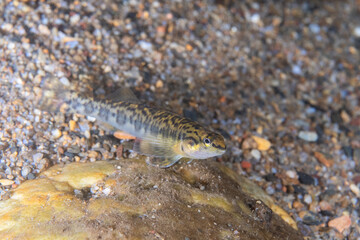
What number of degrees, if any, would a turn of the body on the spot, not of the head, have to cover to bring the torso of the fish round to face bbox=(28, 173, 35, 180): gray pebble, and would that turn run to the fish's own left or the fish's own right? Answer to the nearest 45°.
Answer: approximately 180°

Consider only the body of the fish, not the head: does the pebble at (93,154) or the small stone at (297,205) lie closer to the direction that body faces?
the small stone

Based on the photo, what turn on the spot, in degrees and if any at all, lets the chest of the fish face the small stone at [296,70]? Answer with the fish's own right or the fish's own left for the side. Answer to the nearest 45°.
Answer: approximately 45° to the fish's own left

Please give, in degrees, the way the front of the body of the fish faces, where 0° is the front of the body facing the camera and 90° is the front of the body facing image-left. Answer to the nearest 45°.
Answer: approximately 270°

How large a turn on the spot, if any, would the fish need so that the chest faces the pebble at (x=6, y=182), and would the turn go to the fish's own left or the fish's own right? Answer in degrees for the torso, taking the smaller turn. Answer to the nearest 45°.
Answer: approximately 180°

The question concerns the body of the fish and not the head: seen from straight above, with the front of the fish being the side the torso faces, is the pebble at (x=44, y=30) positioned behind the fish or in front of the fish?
behind

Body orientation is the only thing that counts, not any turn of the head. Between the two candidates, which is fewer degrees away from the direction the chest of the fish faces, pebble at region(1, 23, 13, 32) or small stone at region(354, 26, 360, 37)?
the small stone

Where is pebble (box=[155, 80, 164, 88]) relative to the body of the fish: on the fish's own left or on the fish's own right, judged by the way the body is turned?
on the fish's own left

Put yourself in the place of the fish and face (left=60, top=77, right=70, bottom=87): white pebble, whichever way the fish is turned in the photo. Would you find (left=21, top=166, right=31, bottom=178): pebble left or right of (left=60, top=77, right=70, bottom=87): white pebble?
left

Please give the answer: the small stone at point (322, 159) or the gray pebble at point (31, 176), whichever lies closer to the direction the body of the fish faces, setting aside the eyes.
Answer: the small stone

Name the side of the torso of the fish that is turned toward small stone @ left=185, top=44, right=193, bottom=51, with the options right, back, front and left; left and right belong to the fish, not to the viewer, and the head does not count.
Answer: left

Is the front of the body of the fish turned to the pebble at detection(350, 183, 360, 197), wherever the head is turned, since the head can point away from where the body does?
yes
